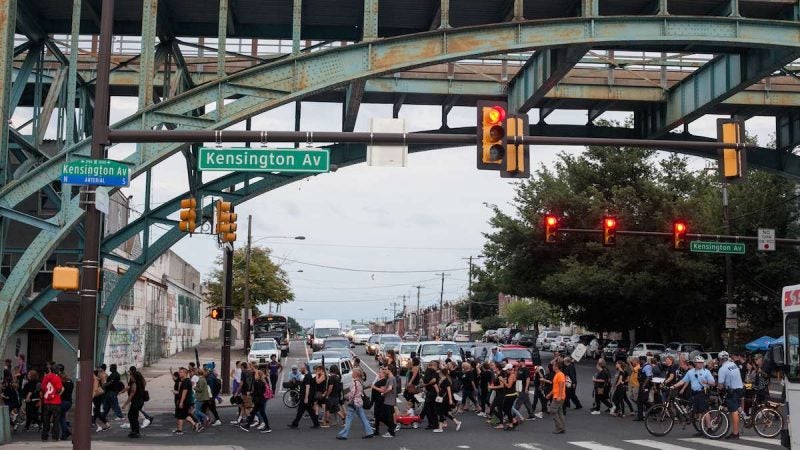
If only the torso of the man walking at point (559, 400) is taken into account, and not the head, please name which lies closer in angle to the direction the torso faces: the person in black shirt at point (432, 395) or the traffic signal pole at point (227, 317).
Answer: the person in black shirt

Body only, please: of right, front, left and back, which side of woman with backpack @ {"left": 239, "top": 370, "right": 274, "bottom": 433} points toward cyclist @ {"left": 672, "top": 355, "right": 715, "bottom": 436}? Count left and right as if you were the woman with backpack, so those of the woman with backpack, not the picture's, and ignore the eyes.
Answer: back

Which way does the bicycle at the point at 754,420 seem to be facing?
to the viewer's left

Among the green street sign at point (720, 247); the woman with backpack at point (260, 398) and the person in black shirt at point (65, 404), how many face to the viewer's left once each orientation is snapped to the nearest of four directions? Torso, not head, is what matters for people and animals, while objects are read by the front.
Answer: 2

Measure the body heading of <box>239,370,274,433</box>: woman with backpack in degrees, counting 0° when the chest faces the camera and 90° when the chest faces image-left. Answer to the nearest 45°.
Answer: approximately 90°

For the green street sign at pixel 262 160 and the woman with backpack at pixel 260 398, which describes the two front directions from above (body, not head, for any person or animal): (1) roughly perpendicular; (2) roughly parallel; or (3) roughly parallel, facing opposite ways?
roughly perpendicular

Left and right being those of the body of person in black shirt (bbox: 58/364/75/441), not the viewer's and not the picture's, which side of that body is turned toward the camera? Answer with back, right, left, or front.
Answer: left
